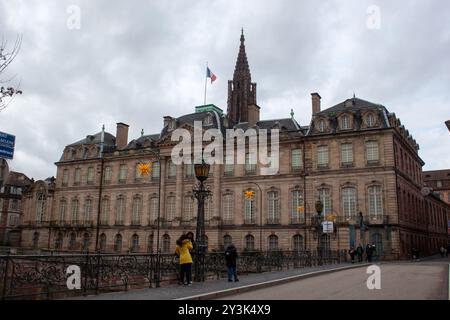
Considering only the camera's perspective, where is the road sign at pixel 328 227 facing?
facing the viewer

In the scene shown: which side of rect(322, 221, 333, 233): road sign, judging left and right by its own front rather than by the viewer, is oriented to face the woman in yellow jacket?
front

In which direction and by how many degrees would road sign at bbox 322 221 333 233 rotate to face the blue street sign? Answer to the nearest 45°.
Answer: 0° — it already faces it

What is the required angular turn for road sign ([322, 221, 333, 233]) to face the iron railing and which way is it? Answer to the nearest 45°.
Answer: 0° — it already faces it
